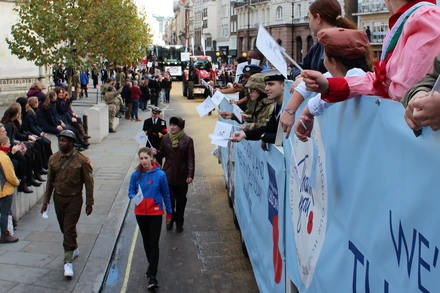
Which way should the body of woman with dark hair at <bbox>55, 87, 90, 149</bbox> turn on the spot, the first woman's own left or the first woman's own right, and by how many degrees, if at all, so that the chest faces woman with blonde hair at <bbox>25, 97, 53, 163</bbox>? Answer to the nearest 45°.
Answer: approximately 45° to the first woman's own right

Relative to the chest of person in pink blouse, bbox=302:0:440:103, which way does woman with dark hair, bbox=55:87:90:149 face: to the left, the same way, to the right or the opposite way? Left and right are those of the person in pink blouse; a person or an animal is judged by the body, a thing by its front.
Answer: the opposite way

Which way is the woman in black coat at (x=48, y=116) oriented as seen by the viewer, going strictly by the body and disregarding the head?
to the viewer's right

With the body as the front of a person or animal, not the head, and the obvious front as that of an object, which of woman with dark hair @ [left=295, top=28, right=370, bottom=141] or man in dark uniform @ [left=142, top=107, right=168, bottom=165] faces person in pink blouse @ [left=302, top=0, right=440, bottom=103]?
the man in dark uniform

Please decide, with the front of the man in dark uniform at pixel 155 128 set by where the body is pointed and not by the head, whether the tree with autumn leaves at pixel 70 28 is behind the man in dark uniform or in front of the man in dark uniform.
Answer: behind

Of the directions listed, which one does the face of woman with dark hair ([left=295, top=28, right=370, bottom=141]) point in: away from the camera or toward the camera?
away from the camera

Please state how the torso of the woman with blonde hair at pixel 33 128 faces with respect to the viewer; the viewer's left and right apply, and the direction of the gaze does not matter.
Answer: facing to the right of the viewer

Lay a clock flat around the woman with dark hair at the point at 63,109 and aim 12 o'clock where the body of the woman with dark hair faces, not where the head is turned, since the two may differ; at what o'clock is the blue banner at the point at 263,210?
The blue banner is roughly at 1 o'clock from the woman with dark hair.

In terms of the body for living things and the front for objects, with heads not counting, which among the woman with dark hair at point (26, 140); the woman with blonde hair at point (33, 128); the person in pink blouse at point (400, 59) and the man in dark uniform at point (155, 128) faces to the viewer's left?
the person in pink blouse

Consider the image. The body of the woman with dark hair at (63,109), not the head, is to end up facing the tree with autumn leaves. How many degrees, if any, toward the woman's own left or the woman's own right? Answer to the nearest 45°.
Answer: approximately 135° to the woman's own left
